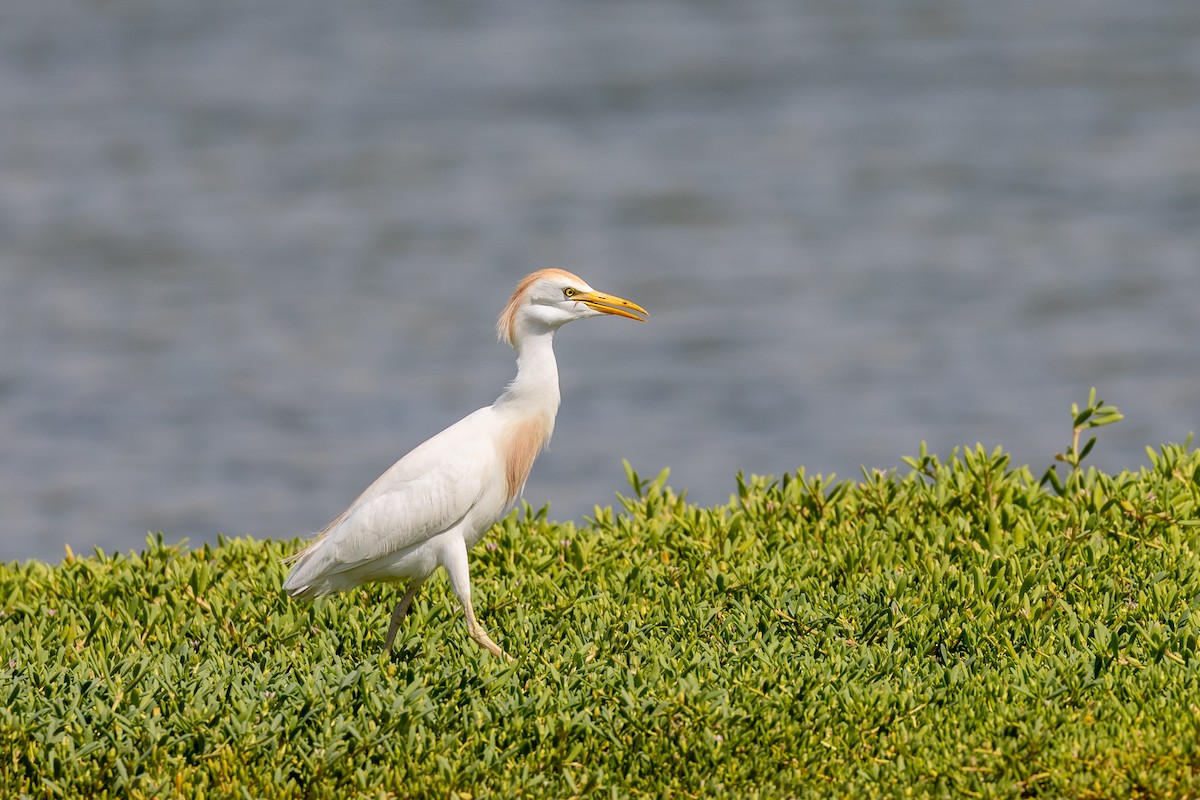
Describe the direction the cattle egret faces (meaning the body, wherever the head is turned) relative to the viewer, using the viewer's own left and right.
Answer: facing to the right of the viewer
